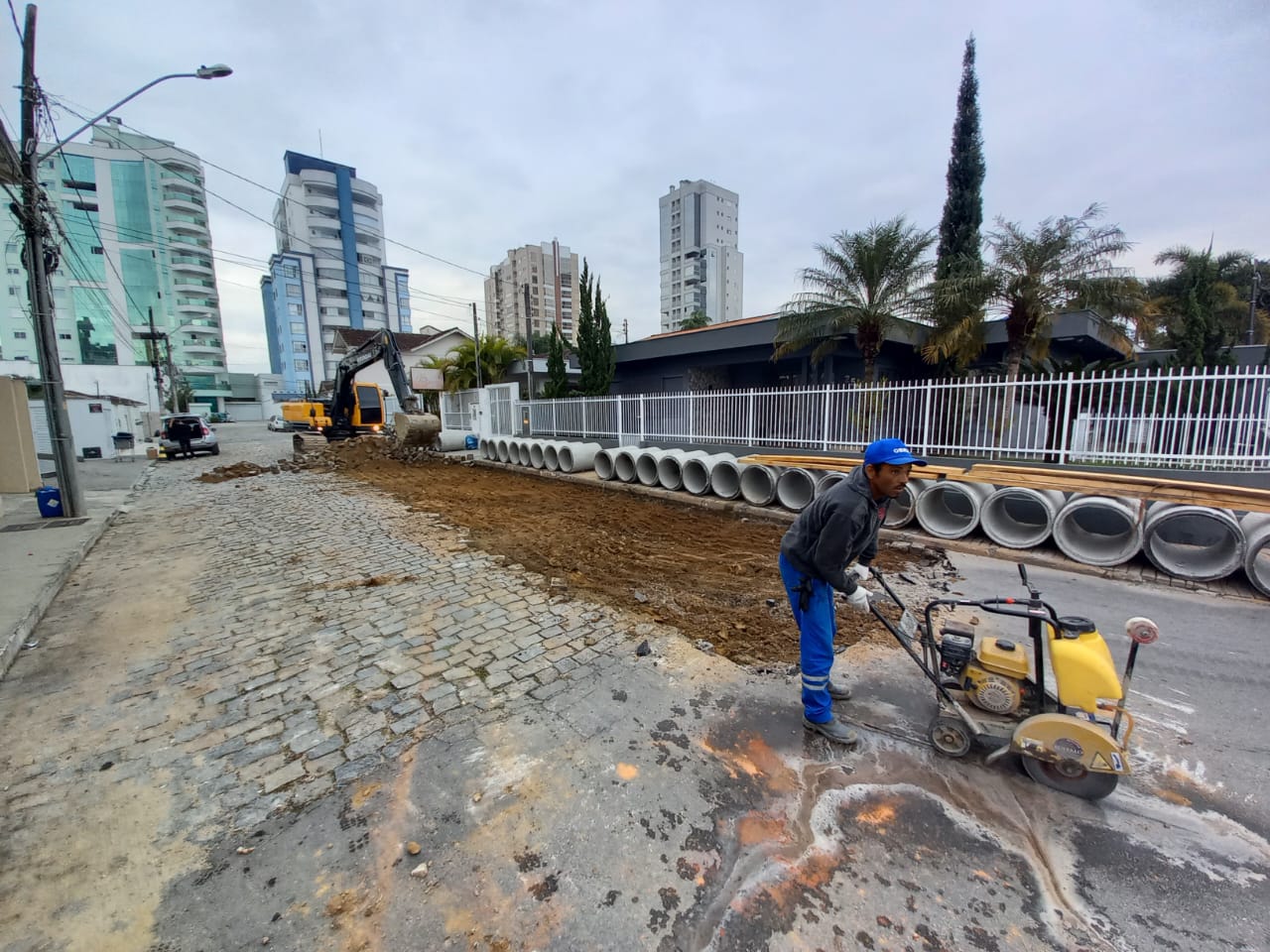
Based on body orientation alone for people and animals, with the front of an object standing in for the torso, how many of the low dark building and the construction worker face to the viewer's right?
1

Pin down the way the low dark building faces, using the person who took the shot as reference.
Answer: facing the viewer and to the left of the viewer

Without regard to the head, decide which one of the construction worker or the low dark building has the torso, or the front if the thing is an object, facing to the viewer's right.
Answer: the construction worker

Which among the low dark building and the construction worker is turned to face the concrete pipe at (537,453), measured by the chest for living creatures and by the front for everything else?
the low dark building

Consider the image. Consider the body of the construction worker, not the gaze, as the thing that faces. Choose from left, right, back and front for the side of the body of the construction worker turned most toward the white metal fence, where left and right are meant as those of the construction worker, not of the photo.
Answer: left

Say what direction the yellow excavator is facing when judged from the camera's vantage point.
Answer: facing the viewer and to the right of the viewer

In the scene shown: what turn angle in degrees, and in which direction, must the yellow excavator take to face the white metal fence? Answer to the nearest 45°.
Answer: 0° — it already faces it

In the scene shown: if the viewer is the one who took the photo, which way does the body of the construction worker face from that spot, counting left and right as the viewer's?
facing to the right of the viewer

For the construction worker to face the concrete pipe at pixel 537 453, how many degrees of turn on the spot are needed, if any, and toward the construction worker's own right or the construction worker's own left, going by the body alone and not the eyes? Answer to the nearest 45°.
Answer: approximately 135° to the construction worker's own left

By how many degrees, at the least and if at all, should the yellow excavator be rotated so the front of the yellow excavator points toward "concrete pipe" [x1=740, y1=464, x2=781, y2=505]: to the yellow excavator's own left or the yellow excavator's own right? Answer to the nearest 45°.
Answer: approximately 45° to the yellow excavator's own right

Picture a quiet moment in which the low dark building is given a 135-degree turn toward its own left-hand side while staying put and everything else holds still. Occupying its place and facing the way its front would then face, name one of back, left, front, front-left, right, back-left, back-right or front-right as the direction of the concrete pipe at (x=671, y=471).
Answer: right

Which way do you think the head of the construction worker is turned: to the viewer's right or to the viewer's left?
to the viewer's right

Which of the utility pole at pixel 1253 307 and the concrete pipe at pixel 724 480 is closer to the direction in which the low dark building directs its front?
the concrete pipe

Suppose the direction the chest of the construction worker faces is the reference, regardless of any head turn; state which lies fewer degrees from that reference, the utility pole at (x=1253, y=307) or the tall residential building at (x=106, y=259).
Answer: the utility pole

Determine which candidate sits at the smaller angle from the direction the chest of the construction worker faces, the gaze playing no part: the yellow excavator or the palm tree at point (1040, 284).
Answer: the palm tree

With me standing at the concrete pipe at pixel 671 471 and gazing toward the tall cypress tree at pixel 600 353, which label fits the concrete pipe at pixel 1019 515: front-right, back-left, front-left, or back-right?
back-right

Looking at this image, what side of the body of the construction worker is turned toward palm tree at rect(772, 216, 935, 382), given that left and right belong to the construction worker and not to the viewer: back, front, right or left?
left

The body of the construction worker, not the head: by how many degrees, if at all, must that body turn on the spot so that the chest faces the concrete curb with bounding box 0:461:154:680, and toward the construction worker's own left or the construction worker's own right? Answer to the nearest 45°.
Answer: approximately 180°

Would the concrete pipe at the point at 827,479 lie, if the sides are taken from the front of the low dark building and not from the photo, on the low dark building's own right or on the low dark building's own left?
on the low dark building's own left
